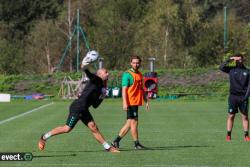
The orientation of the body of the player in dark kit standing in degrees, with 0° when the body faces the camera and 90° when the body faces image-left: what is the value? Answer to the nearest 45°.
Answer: approximately 0°
